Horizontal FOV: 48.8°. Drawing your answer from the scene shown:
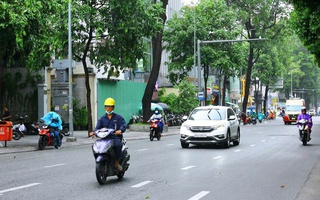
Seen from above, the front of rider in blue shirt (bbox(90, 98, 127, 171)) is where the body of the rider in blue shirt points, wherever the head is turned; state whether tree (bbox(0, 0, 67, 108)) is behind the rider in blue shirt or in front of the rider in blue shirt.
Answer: behind

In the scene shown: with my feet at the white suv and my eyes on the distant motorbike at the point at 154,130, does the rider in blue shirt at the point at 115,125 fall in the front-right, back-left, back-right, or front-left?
back-left

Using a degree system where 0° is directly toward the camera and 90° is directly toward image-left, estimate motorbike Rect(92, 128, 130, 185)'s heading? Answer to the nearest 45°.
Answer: approximately 45°

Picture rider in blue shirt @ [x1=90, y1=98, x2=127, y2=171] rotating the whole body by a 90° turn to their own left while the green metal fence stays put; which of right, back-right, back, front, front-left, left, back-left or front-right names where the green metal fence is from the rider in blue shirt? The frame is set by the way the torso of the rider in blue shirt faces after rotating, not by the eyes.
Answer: left

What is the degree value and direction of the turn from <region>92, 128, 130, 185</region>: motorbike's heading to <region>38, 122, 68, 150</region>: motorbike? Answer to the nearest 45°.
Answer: approximately 135° to its right

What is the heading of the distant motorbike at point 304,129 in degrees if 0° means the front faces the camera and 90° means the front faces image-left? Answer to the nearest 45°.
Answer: approximately 0°

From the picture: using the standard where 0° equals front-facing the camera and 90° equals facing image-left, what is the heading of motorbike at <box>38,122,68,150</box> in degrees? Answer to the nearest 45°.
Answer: approximately 45°

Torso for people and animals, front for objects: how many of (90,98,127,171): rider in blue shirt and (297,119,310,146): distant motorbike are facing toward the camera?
2
